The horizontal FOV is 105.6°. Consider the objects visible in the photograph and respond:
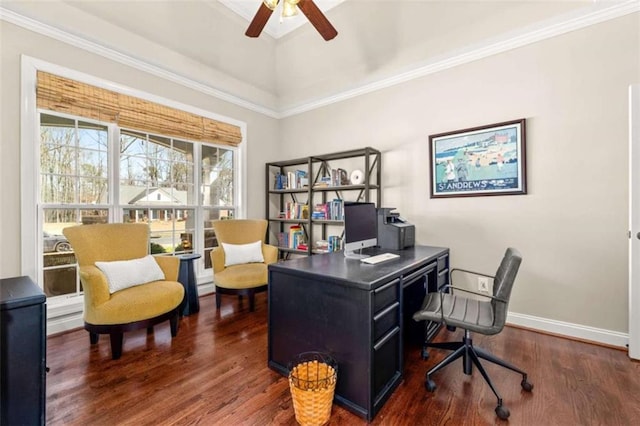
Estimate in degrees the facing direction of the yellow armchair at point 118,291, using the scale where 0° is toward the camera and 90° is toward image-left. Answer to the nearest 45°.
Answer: approximately 315°

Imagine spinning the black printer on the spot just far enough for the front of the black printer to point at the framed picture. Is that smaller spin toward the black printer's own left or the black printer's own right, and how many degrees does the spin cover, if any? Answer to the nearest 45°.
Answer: approximately 90° to the black printer's own left

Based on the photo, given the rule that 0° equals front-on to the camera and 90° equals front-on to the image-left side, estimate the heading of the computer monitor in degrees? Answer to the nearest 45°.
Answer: approximately 315°

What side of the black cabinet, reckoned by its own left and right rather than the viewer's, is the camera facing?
right

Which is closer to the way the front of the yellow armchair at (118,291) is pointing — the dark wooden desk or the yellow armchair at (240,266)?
the dark wooden desk

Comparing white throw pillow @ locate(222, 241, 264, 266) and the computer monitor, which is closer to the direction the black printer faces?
the computer monitor

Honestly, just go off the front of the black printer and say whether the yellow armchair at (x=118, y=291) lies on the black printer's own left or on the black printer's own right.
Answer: on the black printer's own right

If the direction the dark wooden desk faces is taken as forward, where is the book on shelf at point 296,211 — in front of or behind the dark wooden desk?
behind

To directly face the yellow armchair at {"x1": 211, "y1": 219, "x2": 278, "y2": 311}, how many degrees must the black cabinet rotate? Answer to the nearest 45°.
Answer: approximately 45° to its left
